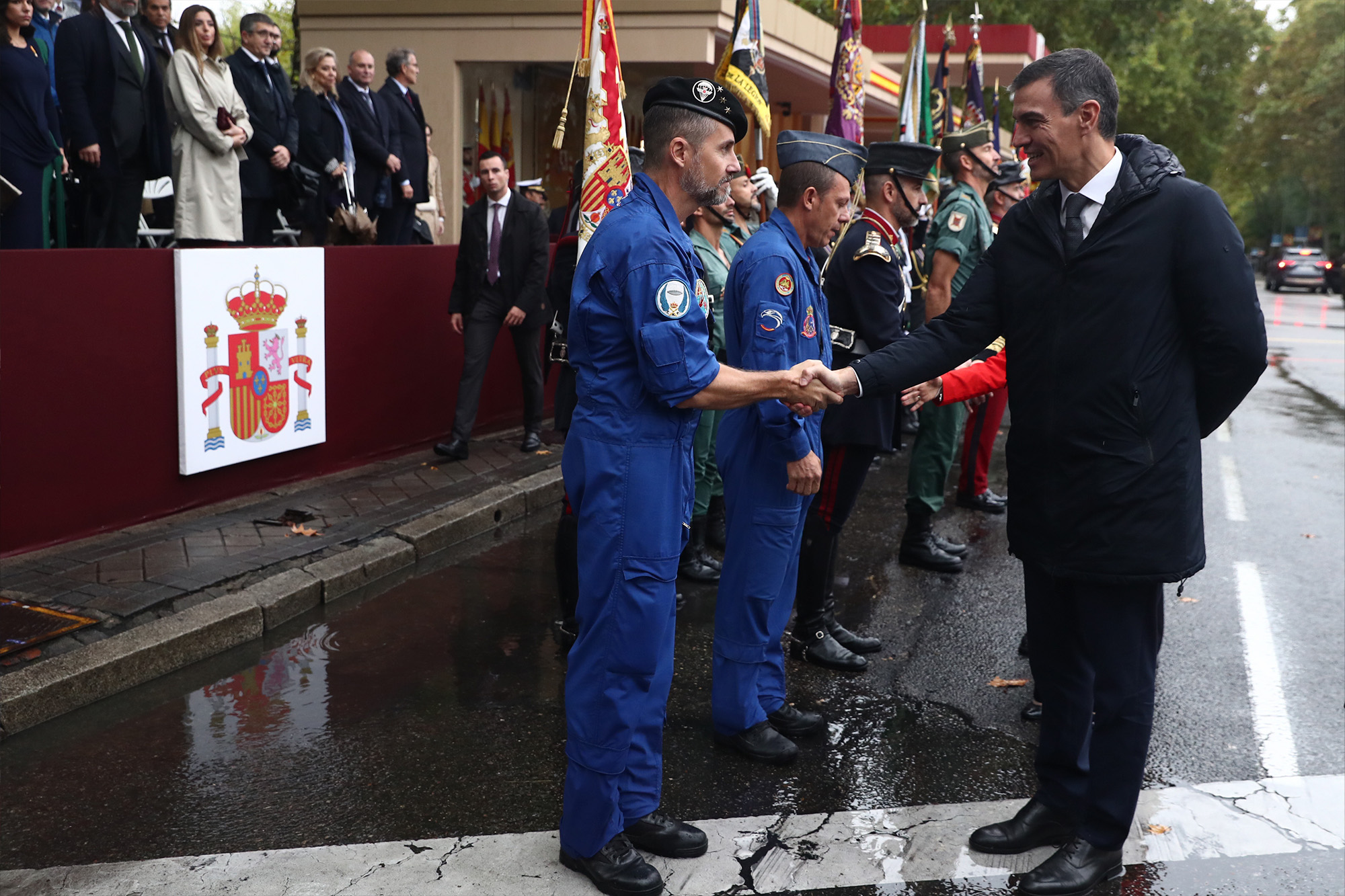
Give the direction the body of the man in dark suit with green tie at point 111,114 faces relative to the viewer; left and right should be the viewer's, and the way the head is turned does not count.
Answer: facing the viewer and to the right of the viewer

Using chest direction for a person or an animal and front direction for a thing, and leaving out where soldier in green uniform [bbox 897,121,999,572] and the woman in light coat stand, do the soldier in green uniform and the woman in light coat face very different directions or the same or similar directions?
same or similar directions

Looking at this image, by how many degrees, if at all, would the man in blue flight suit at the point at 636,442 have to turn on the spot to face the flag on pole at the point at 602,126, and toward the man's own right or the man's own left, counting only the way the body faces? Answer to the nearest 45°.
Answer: approximately 90° to the man's own left

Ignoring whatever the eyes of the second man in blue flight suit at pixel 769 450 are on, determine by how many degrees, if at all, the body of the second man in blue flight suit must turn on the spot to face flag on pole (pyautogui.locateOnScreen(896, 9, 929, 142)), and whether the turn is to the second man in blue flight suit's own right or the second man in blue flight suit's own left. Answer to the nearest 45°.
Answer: approximately 90° to the second man in blue flight suit's own left

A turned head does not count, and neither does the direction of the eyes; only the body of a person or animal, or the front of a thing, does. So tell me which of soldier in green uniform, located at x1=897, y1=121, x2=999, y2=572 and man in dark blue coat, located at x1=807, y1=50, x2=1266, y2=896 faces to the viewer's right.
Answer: the soldier in green uniform

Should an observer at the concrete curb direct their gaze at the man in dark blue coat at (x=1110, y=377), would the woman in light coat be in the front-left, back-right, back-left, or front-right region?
back-left

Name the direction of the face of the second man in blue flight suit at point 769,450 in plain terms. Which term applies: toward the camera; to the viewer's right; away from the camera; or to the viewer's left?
to the viewer's right

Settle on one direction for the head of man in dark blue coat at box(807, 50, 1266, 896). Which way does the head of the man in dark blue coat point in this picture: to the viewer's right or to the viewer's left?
to the viewer's left

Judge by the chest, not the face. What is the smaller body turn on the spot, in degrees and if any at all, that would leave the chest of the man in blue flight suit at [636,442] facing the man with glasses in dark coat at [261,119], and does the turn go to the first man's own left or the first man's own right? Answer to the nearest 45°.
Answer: approximately 135° to the first man's own left

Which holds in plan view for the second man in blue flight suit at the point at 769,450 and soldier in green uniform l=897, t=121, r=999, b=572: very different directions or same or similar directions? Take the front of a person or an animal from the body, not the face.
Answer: same or similar directions

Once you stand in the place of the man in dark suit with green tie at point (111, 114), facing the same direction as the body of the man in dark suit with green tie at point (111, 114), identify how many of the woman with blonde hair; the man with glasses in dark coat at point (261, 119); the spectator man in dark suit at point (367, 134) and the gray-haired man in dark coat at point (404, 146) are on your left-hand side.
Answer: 4

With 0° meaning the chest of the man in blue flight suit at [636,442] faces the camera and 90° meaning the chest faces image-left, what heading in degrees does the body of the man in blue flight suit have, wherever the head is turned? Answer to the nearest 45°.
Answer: approximately 270°

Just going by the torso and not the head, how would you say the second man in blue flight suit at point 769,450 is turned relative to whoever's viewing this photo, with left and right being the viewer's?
facing to the right of the viewer

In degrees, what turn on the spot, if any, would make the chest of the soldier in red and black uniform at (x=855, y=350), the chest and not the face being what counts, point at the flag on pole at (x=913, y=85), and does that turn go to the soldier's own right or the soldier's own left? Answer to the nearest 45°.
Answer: approximately 90° to the soldier's own left

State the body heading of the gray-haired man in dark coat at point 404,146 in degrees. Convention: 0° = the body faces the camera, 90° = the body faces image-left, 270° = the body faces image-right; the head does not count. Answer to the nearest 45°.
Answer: approximately 315°
